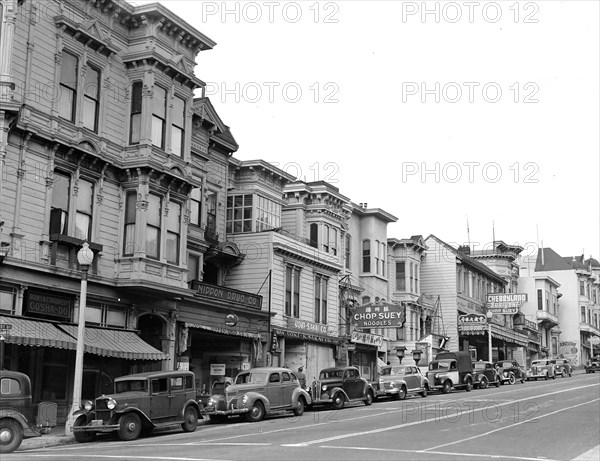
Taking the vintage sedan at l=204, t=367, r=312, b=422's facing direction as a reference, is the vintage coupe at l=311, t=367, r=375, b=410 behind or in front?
behind

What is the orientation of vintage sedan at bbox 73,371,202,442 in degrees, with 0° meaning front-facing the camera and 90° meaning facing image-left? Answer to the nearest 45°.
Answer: approximately 45°

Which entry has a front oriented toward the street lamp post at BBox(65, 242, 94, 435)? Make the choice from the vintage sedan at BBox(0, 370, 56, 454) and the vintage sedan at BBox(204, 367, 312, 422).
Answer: the vintage sedan at BBox(204, 367, 312, 422)

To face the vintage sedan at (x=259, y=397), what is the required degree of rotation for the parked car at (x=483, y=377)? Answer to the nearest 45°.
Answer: approximately 45° to its left

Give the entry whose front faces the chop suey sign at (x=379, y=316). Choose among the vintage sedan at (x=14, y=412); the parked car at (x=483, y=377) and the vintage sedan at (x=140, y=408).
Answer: the parked car

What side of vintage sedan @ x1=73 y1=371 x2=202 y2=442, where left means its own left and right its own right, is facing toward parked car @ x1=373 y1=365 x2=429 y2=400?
back

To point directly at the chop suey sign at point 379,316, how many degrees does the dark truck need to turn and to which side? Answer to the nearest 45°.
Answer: approximately 45° to its right

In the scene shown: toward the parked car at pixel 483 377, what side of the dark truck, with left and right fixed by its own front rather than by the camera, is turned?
back

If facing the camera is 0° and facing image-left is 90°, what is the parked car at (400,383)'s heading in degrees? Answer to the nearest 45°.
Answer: approximately 45°

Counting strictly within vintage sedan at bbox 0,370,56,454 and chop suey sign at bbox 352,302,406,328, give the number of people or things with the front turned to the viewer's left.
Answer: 1

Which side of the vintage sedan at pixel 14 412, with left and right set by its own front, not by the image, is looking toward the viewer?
left

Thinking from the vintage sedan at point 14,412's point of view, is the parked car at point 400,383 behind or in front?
behind

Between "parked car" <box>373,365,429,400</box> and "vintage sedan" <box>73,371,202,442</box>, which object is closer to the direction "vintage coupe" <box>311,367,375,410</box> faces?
the vintage sedan

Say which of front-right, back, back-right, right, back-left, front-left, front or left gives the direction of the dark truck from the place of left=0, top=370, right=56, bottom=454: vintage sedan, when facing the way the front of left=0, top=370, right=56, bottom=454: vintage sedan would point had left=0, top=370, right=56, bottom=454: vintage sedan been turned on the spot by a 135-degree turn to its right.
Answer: front

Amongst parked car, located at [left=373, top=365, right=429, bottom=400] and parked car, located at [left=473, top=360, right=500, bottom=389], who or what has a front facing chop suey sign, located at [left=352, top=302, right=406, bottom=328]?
parked car, located at [left=473, top=360, right=500, bottom=389]

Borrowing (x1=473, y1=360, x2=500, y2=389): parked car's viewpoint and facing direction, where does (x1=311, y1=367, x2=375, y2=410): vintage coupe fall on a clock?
The vintage coupe is roughly at 11 o'clock from the parked car.
